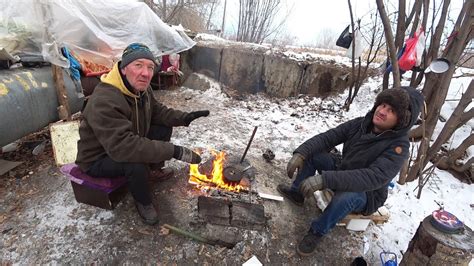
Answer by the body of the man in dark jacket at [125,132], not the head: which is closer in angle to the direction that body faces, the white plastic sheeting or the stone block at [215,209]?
the stone block

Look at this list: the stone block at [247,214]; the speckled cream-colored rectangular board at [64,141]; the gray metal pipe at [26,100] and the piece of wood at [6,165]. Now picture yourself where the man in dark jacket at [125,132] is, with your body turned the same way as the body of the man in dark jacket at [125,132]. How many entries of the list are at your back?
3

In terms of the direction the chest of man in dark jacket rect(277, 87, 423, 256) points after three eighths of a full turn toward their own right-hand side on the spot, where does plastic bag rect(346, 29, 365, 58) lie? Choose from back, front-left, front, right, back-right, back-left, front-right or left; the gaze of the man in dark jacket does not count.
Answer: front

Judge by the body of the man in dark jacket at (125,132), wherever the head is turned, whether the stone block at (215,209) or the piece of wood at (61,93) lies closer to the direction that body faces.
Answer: the stone block

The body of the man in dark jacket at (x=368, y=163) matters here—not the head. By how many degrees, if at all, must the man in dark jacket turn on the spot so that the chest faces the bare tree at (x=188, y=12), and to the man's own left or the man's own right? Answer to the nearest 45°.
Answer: approximately 90° to the man's own right

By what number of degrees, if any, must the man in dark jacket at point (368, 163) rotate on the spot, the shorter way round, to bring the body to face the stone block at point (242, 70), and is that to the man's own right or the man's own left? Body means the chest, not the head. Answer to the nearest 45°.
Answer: approximately 90° to the man's own right

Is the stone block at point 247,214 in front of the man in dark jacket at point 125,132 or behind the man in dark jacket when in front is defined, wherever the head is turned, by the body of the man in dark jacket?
in front

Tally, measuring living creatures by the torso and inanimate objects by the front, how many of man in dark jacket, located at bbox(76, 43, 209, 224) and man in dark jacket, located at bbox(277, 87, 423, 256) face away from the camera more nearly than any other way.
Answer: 0

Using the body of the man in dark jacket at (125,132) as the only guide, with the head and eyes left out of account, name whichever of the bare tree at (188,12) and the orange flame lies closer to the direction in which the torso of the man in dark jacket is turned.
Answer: the orange flame

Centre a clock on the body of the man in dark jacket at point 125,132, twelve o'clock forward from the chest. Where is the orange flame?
The orange flame is roughly at 10 o'clock from the man in dark jacket.

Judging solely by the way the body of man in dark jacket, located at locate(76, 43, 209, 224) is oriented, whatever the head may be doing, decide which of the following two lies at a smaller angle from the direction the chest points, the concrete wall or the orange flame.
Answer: the orange flame

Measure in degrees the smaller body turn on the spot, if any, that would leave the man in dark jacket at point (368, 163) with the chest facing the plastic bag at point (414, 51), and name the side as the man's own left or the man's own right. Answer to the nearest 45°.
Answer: approximately 135° to the man's own right

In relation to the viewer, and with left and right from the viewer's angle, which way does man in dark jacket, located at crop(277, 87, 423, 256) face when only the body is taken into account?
facing the viewer and to the left of the viewer

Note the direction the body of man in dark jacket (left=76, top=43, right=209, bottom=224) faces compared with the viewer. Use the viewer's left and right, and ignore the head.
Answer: facing the viewer and to the right of the viewer

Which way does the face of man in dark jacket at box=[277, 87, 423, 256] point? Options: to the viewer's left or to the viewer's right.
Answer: to the viewer's left

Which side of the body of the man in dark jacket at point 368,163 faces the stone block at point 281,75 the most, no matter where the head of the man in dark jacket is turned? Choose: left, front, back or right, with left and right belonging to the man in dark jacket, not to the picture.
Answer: right
